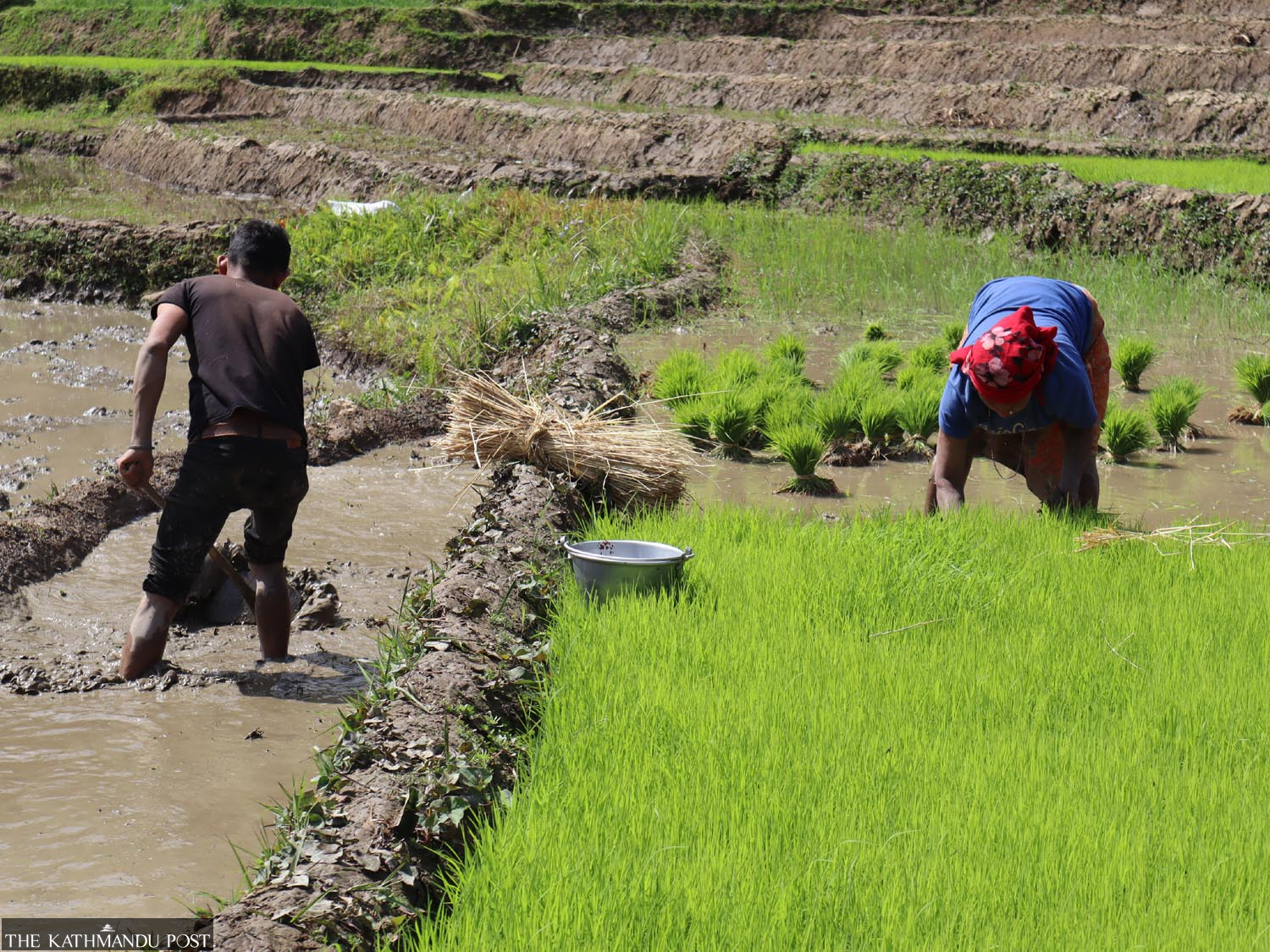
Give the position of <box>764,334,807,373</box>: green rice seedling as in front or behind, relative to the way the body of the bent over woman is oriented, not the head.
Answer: behind

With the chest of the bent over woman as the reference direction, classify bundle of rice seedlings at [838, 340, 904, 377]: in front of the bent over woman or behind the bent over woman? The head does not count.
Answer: behind

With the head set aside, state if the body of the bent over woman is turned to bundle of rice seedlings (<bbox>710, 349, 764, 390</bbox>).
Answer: no

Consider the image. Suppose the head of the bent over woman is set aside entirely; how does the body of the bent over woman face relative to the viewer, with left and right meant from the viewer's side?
facing the viewer

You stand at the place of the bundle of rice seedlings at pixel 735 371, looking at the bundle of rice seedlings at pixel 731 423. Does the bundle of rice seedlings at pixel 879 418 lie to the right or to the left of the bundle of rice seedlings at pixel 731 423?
left

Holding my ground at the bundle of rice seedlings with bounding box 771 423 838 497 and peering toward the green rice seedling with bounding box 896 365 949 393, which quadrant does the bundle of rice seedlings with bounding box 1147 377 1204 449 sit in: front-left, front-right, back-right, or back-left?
front-right

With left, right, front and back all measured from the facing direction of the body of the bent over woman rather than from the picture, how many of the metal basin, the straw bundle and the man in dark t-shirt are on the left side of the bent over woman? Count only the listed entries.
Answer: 0

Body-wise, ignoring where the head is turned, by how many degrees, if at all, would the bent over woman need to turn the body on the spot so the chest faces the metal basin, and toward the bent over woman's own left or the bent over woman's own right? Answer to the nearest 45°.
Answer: approximately 45° to the bent over woman's own right

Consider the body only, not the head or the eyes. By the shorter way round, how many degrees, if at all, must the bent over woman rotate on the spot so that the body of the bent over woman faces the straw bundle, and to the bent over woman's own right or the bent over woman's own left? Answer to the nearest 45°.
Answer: approximately 90° to the bent over woman's own right

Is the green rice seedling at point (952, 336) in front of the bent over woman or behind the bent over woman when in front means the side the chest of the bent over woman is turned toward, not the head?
behind

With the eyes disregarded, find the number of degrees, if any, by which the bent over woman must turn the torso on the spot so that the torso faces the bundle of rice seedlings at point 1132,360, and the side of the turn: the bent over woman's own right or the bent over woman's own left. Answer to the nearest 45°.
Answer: approximately 180°

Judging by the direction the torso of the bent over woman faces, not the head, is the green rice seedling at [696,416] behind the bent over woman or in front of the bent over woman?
behind

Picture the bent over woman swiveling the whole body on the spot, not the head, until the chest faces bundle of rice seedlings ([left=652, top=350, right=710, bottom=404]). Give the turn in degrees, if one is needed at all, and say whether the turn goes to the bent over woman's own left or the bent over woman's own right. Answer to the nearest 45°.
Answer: approximately 135° to the bent over woman's own right

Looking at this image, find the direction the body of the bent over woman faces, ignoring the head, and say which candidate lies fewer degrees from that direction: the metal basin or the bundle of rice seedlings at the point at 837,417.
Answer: the metal basin

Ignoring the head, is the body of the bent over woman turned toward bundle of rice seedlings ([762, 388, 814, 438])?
no

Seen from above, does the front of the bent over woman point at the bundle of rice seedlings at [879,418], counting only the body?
no
